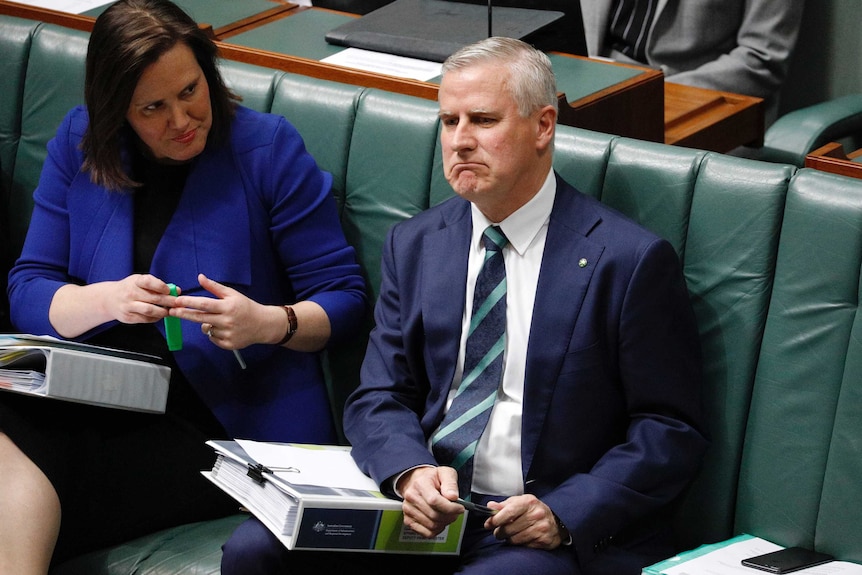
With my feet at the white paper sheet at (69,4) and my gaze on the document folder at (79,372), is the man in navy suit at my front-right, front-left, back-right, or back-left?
front-left

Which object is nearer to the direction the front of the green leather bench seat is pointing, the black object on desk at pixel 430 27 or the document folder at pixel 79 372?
the document folder

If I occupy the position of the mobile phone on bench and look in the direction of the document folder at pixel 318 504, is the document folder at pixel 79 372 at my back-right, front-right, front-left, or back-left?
front-right

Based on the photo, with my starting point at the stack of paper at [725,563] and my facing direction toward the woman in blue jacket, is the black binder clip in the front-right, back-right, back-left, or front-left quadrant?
front-left

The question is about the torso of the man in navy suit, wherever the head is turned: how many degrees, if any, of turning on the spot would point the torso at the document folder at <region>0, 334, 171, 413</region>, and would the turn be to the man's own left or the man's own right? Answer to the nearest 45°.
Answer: approximately 45° to the man's own right

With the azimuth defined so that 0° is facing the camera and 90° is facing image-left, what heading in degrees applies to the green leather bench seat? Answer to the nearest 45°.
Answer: approximately 45°

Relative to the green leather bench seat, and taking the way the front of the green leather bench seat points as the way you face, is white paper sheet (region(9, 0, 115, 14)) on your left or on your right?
on your right

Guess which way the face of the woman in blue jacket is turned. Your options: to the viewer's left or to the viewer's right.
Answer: to the viewer's right

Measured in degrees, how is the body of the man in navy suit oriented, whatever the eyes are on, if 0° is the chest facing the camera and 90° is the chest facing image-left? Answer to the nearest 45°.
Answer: approximately 45°
